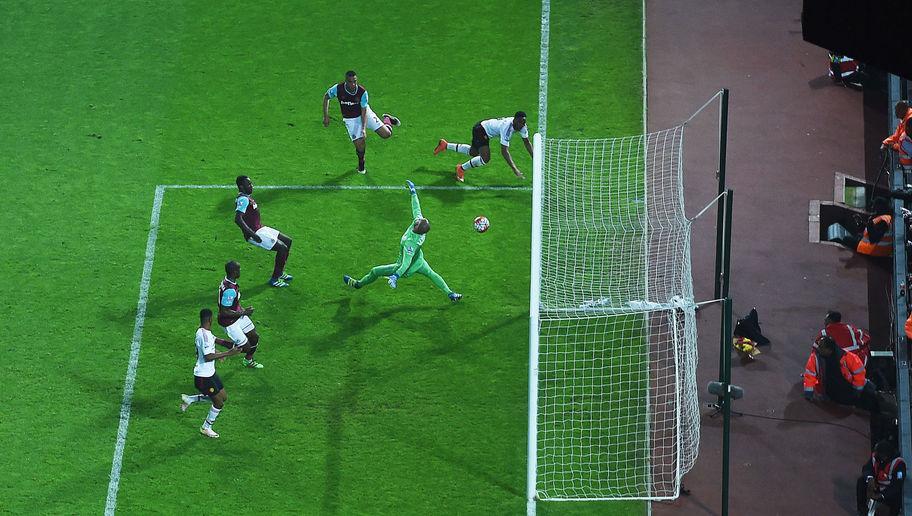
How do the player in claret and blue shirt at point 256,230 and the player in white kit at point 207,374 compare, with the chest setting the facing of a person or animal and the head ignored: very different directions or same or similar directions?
same or similar directions

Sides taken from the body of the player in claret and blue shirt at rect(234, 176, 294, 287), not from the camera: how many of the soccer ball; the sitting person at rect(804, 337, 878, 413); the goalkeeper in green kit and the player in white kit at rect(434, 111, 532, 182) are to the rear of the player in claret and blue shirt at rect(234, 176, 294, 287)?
0

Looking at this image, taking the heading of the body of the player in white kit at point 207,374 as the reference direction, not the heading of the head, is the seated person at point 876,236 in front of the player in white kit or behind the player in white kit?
in front

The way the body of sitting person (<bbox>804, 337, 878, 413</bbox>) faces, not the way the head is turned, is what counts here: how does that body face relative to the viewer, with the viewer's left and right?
facing the viewer and to the left of the viewer

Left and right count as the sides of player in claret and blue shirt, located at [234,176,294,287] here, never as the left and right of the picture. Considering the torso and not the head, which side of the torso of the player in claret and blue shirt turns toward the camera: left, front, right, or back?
right

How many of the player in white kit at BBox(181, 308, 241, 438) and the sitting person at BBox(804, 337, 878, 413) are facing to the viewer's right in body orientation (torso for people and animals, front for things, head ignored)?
1

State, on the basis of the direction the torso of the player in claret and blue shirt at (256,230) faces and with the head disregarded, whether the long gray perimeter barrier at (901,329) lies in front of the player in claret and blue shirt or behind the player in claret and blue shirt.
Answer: in front

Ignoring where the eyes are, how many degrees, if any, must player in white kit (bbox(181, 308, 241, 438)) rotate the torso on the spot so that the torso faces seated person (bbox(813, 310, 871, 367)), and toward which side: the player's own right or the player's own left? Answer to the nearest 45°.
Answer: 0° — they already face them

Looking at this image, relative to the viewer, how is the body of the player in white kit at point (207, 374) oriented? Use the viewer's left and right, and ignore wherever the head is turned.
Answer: facing to the right of the viewer

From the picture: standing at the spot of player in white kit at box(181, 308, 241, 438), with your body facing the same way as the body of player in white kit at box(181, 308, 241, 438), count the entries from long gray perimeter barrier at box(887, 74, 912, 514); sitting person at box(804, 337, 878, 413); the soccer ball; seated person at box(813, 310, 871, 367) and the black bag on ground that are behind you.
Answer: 0

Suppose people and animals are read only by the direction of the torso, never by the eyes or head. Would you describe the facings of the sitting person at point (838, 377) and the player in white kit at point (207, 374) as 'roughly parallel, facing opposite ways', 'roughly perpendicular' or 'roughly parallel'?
roughly parallel, facing opposite ways

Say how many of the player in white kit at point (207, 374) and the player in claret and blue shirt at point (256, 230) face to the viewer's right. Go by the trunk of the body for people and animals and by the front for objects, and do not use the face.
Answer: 2

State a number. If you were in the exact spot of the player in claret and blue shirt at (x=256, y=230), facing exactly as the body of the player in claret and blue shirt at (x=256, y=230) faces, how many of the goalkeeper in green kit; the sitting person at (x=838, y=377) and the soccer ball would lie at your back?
0
